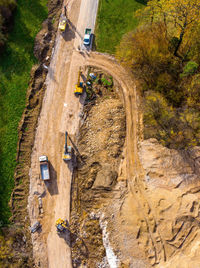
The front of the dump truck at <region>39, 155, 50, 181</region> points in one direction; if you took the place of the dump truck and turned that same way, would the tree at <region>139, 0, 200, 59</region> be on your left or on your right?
on your right

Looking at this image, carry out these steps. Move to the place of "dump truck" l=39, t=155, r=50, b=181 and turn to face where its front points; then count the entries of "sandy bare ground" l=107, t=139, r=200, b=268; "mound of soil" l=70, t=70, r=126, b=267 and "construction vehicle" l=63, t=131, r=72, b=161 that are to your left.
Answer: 0

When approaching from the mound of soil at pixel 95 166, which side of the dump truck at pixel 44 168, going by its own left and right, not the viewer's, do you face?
right

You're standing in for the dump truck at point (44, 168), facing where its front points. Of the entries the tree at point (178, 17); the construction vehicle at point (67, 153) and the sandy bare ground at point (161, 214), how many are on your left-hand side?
0

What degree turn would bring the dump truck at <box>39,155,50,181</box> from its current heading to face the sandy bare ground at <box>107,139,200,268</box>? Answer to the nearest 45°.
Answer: approximately 135° to its right

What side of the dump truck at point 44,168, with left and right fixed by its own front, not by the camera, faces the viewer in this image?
back
